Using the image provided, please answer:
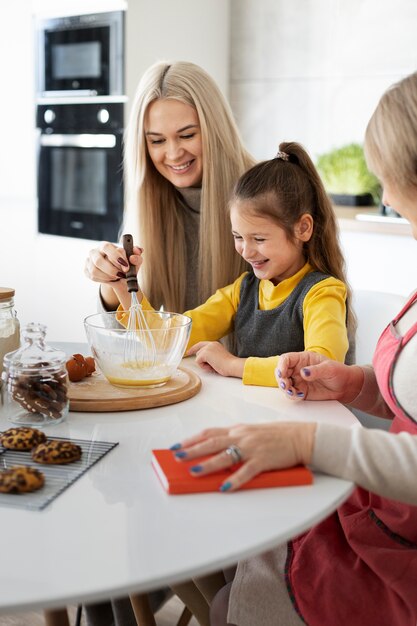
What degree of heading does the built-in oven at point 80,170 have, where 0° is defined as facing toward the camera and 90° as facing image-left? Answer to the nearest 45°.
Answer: approximately 45°

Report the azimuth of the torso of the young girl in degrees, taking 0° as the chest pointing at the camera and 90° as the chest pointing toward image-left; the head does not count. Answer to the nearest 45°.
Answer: approximately 45°

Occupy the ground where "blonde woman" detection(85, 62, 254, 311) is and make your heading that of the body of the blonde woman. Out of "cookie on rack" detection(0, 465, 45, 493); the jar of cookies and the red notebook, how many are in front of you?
3

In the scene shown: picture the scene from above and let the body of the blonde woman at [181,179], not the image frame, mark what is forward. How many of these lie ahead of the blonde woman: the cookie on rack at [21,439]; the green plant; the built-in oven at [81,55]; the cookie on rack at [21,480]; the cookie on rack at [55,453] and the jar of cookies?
4

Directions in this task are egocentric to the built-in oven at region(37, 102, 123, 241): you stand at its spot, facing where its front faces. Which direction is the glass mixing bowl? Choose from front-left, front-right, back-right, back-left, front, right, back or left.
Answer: front-left

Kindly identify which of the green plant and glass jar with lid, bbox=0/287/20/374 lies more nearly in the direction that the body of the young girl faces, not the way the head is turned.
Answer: the glass jar with lid

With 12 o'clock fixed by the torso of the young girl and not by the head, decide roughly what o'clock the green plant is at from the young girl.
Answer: The green plant is roughly at 5 o'clock from the young girl.
